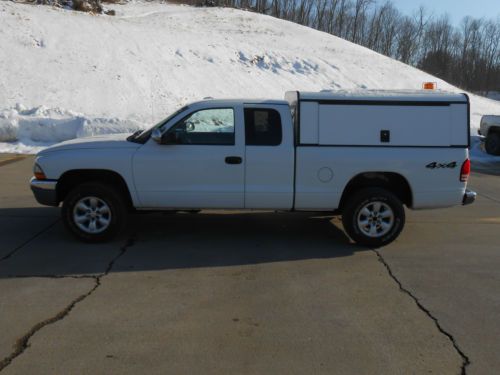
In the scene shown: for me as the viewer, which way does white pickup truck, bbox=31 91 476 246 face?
facing to the left of the viewer
